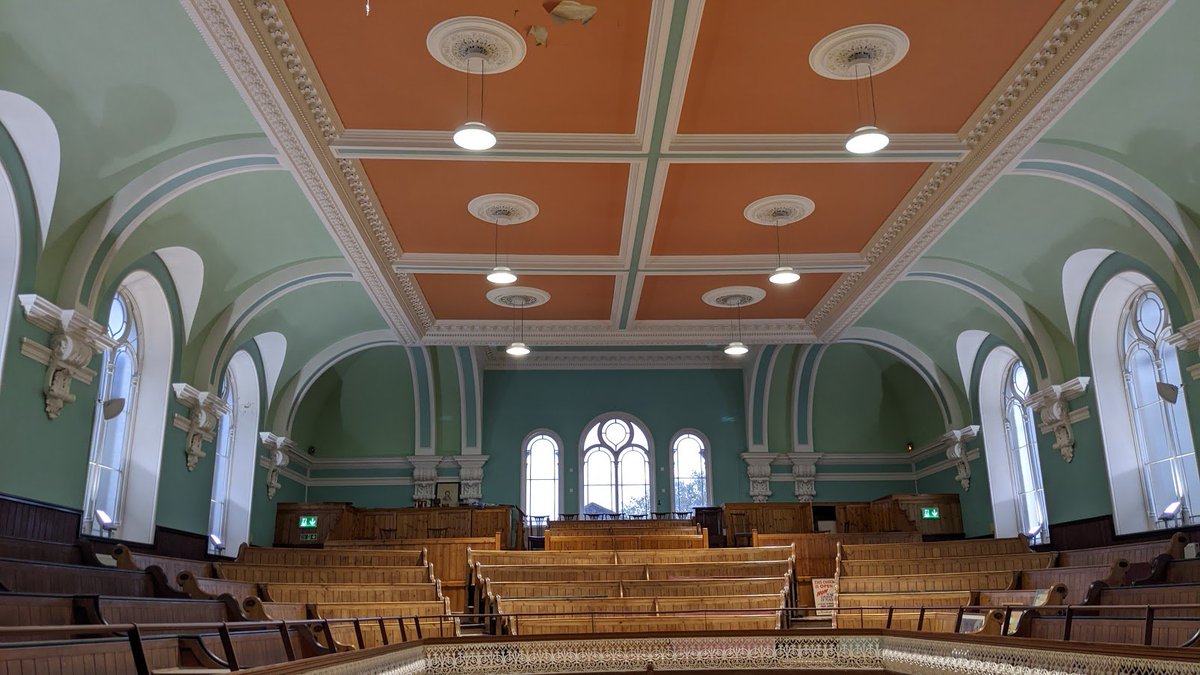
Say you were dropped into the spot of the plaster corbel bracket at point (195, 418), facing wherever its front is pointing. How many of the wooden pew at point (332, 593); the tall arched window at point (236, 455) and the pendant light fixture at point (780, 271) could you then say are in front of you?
2

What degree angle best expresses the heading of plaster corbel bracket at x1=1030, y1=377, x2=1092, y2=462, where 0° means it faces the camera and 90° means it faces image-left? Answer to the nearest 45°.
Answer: approximately 45°

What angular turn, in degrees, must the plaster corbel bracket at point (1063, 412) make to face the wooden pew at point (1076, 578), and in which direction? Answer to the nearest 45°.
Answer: approximately 45° to its left

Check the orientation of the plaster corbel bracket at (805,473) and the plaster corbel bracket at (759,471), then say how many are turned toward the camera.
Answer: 2

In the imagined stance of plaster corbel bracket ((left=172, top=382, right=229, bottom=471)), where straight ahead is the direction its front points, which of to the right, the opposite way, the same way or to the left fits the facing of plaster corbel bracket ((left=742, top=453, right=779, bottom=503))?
to the right

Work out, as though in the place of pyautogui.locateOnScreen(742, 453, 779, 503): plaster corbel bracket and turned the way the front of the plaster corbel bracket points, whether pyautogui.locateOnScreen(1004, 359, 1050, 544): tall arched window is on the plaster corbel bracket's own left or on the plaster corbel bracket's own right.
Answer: on the plaster corbel bracket's own left

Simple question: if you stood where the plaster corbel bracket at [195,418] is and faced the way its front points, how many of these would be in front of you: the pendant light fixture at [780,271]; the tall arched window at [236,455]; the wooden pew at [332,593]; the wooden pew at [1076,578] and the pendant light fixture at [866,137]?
4

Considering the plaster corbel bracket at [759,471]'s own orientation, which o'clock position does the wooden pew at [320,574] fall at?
The wooden pew is roughly at 1 o'clock from the plaster corbel bracket.

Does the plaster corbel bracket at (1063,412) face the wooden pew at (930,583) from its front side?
yes
